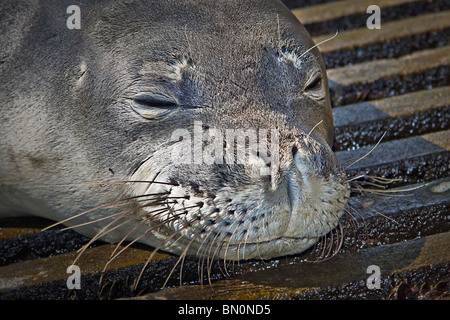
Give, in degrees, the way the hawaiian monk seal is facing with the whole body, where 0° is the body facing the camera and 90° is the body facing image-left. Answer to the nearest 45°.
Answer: approximately 315°
